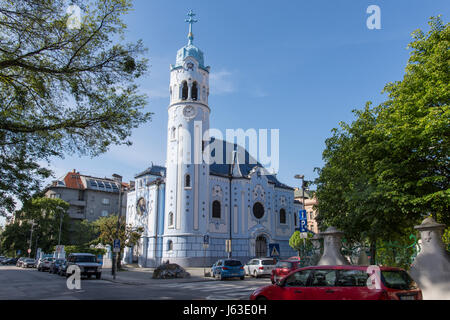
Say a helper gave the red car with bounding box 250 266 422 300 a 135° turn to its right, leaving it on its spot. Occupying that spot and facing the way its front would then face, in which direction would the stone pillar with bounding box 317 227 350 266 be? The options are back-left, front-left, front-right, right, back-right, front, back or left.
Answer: left

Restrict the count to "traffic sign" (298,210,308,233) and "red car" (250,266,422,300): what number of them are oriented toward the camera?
1

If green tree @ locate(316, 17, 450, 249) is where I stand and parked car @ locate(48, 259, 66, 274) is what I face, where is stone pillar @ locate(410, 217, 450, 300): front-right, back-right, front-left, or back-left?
back-left

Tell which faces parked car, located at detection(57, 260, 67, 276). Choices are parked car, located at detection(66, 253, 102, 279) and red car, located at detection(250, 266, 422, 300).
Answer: the red car

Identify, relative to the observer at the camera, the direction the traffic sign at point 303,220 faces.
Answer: facing the viewer

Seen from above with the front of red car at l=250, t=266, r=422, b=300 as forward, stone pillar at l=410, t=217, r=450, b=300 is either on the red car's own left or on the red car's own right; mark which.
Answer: on the red car's own right

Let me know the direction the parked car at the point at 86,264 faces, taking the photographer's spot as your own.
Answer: facing the viewer and to the right of the viewer

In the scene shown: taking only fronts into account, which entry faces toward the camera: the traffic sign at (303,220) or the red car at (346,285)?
the traffic sign

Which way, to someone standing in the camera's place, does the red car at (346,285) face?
facing away from the viewer and to the left of the viewer

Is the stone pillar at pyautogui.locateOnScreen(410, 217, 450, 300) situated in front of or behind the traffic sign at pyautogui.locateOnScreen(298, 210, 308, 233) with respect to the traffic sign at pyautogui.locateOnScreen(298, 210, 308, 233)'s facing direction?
in front

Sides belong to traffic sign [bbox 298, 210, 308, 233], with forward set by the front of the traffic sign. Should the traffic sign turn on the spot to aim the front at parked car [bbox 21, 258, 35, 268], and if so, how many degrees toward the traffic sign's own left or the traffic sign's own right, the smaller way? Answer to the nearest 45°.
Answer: approximately 135° to the traffic sign's own right

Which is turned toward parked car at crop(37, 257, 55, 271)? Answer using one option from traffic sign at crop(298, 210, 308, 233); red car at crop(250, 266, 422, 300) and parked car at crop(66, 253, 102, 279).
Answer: the red car

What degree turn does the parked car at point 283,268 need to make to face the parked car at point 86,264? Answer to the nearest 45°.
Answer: approximately 45° to its right

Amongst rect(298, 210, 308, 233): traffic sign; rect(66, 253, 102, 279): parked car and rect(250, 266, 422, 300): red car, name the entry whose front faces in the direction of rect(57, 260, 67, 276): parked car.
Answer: the red car

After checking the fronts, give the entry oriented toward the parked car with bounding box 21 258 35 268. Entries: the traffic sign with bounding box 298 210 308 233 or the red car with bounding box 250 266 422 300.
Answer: the red car

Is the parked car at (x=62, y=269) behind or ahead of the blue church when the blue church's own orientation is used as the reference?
ahead

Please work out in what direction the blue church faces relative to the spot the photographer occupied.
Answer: facing the viewer and to the left of the viewer

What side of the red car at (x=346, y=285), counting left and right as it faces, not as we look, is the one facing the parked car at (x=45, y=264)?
front

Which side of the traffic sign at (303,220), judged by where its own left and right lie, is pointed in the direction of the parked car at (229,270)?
right

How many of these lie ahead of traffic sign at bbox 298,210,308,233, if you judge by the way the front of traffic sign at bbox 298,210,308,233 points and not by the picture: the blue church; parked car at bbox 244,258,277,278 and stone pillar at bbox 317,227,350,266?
1
